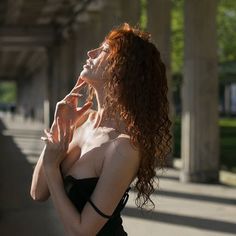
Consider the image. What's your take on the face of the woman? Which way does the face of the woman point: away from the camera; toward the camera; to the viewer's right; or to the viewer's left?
to the viewer's left

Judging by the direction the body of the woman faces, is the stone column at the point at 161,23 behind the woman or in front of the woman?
behind

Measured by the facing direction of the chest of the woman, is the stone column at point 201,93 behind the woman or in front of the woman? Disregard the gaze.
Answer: behind

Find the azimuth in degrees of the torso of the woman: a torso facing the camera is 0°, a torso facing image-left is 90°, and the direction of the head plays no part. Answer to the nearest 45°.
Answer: approximately 45°
